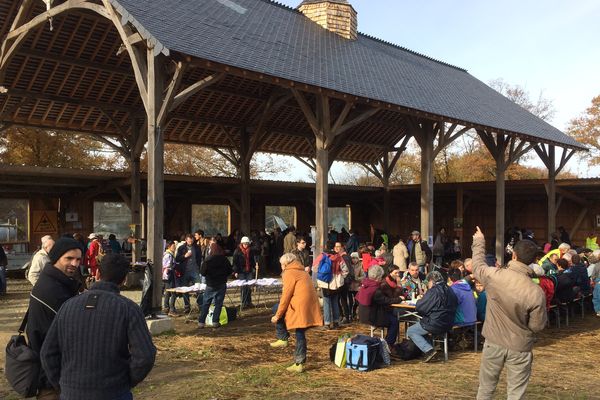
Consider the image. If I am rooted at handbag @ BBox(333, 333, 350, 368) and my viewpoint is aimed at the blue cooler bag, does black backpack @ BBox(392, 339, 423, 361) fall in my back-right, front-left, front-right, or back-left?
front-left

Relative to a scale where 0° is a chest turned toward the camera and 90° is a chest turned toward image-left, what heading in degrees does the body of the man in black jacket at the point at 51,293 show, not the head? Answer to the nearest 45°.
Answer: approximately 270°

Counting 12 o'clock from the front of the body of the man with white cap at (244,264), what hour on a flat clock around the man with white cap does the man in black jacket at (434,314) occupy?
The man in black jacket is roughly at 11 o'clock from the man with white cap.

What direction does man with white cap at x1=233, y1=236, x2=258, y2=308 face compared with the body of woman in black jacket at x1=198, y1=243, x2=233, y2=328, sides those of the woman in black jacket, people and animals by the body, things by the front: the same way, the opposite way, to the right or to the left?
the opposite way

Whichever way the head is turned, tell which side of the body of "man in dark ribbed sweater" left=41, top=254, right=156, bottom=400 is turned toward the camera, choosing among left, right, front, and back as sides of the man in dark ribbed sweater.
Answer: back

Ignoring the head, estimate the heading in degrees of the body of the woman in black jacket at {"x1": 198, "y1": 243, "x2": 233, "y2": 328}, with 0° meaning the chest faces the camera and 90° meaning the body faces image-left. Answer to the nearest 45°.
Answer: approximately 180°

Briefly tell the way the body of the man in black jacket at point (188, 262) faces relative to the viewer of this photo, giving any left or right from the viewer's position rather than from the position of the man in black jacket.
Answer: facing the viewer

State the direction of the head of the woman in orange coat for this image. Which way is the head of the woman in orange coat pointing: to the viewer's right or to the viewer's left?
to the viewer's left

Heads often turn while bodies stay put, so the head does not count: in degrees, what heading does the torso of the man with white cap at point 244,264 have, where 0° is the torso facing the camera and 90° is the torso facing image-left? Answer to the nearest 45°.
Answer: approximately 0°
